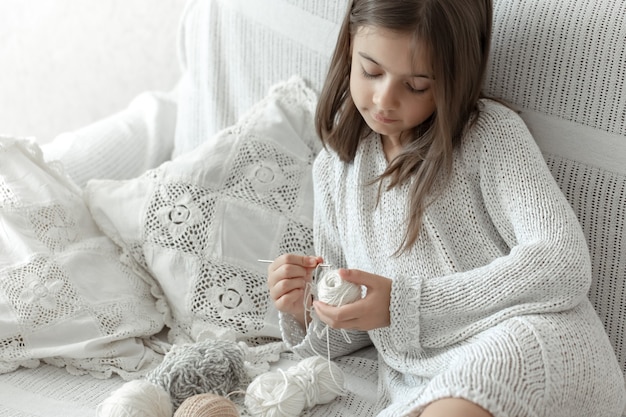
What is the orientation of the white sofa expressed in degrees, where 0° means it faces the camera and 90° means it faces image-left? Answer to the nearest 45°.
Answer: approximately 45°

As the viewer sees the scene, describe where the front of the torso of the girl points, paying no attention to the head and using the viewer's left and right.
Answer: facing the viewer and to the left of the viewer

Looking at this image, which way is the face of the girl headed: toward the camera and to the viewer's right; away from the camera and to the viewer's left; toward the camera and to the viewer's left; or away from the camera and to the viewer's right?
toward the camera and to the viewer's left
